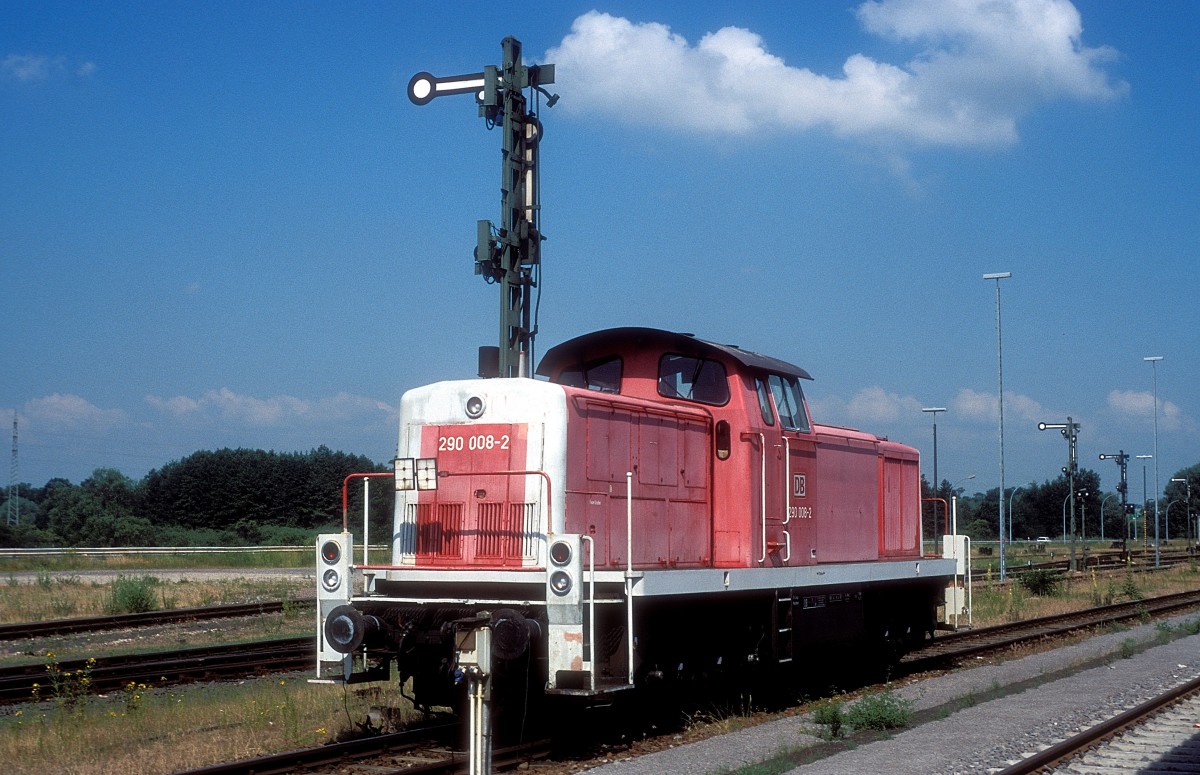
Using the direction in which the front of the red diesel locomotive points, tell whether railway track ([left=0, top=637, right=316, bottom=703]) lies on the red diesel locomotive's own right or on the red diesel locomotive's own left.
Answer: on the red diesel locomotive's own right

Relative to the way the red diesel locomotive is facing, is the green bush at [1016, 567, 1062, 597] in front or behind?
behind

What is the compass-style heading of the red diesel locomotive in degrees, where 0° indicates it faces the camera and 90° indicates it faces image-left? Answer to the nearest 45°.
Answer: approximately 45°

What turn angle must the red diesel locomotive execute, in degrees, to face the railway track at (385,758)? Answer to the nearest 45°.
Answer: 0° — it already faces it

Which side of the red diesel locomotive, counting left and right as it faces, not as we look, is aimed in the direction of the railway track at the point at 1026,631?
back

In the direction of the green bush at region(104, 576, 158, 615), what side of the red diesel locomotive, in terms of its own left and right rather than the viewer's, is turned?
right
